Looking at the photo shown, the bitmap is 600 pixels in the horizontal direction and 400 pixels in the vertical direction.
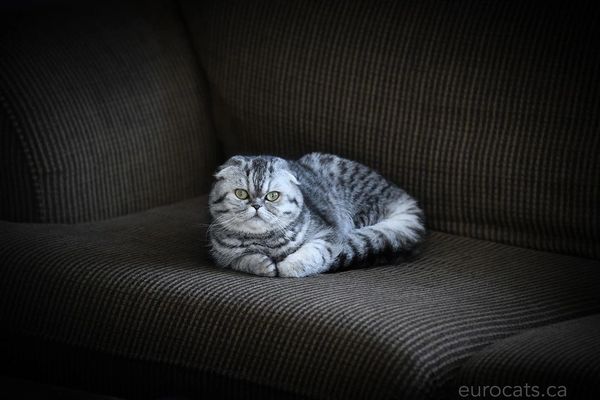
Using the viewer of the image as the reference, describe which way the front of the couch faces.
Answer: facing the viewer and to the left of the viewer
